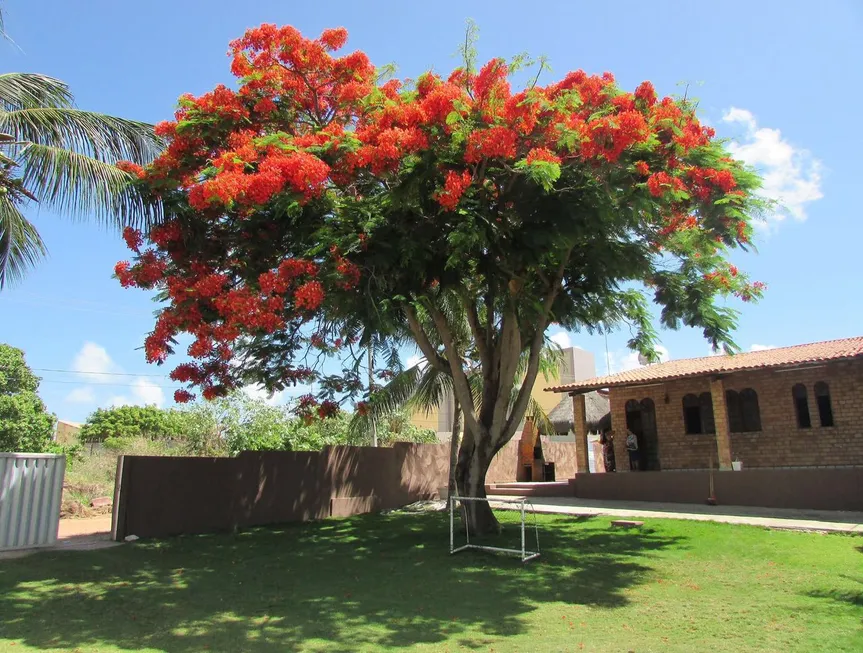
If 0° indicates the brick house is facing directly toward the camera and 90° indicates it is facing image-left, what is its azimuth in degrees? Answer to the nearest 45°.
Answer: approximately 45°

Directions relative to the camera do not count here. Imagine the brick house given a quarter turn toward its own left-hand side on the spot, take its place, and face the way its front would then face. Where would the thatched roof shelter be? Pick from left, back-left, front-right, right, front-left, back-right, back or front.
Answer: back

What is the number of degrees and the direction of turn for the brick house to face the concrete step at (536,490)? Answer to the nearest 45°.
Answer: approximately 45° to its right

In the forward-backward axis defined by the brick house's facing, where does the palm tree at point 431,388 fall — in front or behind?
in front

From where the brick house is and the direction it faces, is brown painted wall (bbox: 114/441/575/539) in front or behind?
in front

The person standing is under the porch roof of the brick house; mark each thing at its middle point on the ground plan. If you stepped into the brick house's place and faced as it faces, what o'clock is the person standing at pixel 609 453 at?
The person standing is roughly at 3 o'clock from the brick house.

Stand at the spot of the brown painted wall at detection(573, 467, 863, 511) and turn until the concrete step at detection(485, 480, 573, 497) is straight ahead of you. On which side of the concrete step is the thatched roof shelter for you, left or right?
right

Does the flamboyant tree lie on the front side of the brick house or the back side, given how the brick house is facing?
on the front side

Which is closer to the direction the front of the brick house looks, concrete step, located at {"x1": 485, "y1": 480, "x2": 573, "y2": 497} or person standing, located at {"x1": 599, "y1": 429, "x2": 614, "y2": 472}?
the concrete step
